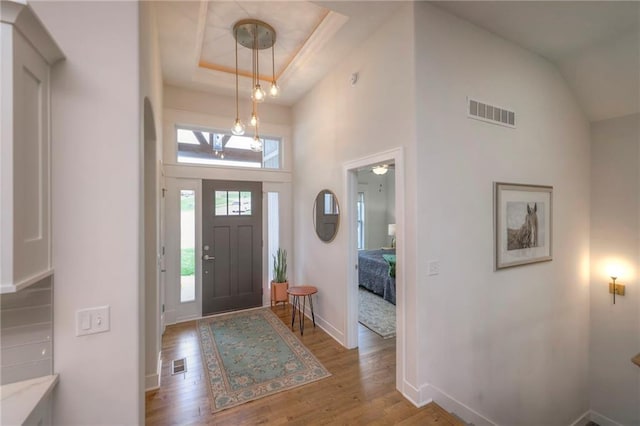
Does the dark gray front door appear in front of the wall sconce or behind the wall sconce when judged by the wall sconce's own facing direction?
in front

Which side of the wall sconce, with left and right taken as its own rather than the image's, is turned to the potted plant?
front

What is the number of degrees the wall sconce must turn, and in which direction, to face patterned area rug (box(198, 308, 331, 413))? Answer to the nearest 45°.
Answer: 0° — it already faces it

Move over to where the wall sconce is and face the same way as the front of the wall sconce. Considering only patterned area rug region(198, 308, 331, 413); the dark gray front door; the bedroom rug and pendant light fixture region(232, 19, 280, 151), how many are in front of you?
4

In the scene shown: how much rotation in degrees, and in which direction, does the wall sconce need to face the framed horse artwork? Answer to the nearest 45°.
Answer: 0° — it already faces it

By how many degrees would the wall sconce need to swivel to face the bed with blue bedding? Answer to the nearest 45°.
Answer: approximately 45° to its right

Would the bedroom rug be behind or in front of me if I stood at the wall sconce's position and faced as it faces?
in front

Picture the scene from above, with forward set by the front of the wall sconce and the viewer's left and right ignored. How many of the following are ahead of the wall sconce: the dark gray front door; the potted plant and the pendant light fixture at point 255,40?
3

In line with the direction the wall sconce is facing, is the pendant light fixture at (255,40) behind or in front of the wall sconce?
in front

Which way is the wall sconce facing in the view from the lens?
facing the viewer and to the left of the viewer
